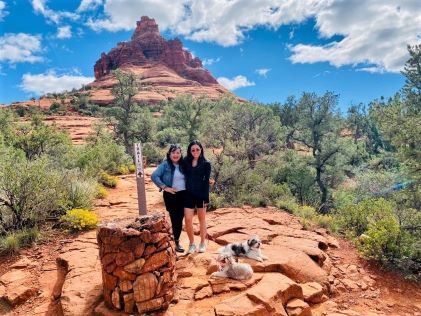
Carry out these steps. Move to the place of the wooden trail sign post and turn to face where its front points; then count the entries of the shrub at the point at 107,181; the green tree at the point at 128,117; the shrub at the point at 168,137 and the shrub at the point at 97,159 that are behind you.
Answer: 4

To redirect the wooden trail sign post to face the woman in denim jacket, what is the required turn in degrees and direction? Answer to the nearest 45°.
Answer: approximately 135° to its left

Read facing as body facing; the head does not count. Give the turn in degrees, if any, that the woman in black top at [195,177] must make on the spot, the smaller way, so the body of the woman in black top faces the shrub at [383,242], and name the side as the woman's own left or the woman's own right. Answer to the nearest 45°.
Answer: approximately 135° to the woman's own left

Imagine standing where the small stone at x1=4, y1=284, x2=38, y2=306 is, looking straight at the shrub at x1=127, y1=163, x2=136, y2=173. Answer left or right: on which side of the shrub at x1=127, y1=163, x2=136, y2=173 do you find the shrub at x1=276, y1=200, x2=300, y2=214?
right

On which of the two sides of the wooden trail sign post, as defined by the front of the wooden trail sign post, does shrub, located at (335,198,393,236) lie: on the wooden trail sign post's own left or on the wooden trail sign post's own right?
on the wooden trail sign post's own left

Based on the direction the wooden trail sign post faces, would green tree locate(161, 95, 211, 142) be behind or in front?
behind

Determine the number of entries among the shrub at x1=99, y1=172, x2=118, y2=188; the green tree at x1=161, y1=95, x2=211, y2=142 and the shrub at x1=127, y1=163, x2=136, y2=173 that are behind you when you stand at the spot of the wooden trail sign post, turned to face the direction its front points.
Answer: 3

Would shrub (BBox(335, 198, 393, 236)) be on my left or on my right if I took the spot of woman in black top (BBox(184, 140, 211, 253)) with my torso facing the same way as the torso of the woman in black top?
on my left

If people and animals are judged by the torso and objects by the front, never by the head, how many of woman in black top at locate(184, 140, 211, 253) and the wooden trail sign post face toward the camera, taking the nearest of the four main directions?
2

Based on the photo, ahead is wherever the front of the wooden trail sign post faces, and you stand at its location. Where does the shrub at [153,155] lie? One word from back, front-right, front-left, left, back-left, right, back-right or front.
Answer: back

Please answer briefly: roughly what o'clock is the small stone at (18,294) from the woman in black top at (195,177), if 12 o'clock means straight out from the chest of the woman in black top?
The small stone is roughly at 3 o'clock from the woman in black top.

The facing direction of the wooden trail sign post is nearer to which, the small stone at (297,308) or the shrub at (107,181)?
the small stone

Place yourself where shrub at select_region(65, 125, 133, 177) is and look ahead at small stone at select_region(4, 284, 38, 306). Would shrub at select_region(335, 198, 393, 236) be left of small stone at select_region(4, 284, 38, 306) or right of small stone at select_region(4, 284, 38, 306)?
left

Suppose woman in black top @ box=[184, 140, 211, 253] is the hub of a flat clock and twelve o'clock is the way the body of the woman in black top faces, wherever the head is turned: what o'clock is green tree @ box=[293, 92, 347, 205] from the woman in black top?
The green tree is roughly at 7 o'clock from the woman in black top.

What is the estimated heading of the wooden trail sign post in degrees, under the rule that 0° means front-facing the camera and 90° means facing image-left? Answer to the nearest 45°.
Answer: approximately 0°

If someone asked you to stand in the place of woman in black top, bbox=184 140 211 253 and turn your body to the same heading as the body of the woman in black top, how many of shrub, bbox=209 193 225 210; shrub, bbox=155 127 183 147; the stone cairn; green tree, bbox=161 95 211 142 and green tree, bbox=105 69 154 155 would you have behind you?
4
